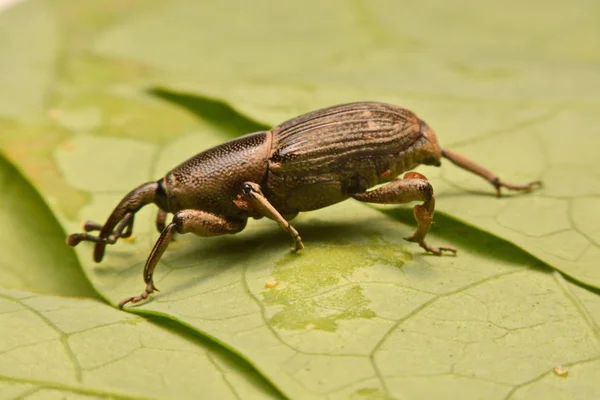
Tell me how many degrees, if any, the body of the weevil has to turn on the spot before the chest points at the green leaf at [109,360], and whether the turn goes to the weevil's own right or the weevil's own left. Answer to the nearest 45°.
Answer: approximately 45° to the weevil's own left

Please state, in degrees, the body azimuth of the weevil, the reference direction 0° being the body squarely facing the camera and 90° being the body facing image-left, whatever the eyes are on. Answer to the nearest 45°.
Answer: approximately 90°

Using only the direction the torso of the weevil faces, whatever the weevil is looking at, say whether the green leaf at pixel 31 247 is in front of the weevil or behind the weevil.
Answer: in front
